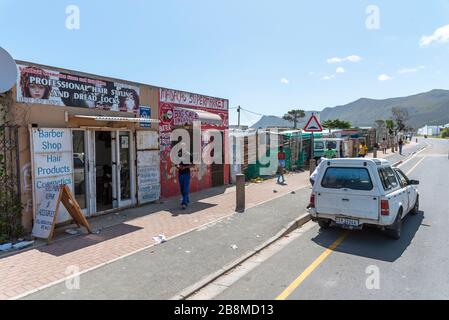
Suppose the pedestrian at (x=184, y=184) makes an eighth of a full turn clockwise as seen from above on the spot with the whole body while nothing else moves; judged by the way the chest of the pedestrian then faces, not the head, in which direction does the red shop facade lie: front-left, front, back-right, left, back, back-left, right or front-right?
back-right

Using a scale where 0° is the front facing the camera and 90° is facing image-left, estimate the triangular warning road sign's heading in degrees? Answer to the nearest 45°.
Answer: approximately 0°

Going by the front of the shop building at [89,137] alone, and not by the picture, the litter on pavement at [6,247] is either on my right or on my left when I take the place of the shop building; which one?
on my right

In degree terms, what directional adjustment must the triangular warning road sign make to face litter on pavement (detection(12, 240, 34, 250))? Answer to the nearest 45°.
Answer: approximately 45° to its right

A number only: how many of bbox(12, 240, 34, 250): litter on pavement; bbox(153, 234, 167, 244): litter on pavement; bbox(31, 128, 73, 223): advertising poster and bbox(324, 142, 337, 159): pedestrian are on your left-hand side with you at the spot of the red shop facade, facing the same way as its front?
1

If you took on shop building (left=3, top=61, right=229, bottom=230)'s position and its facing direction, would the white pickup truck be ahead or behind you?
ahead

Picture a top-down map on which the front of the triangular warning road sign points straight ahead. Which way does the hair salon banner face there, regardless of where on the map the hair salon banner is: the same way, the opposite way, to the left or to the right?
to the left

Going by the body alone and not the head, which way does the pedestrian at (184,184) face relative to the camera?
toward the camera

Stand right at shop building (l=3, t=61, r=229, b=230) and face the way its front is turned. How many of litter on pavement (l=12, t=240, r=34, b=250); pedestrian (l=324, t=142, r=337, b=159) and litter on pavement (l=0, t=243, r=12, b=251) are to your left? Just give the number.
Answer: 1

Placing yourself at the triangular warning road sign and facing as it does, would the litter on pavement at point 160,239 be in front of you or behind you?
in front

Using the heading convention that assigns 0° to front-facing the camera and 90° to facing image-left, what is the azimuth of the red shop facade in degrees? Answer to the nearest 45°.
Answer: approximately 315°

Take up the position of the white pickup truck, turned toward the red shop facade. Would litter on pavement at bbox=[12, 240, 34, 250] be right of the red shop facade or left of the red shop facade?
left

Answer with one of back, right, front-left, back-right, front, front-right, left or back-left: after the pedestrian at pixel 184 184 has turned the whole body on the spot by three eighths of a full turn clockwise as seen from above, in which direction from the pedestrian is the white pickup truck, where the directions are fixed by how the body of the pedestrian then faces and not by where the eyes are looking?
back

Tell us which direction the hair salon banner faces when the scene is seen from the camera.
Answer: facing the viewer and to the right of the viewer

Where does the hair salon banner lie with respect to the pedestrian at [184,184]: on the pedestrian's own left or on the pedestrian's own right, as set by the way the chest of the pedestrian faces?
on the pedestrian's own right

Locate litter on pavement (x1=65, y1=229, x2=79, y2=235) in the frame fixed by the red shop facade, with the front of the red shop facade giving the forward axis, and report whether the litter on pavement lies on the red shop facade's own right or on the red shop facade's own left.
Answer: on the red shop facade's own right
